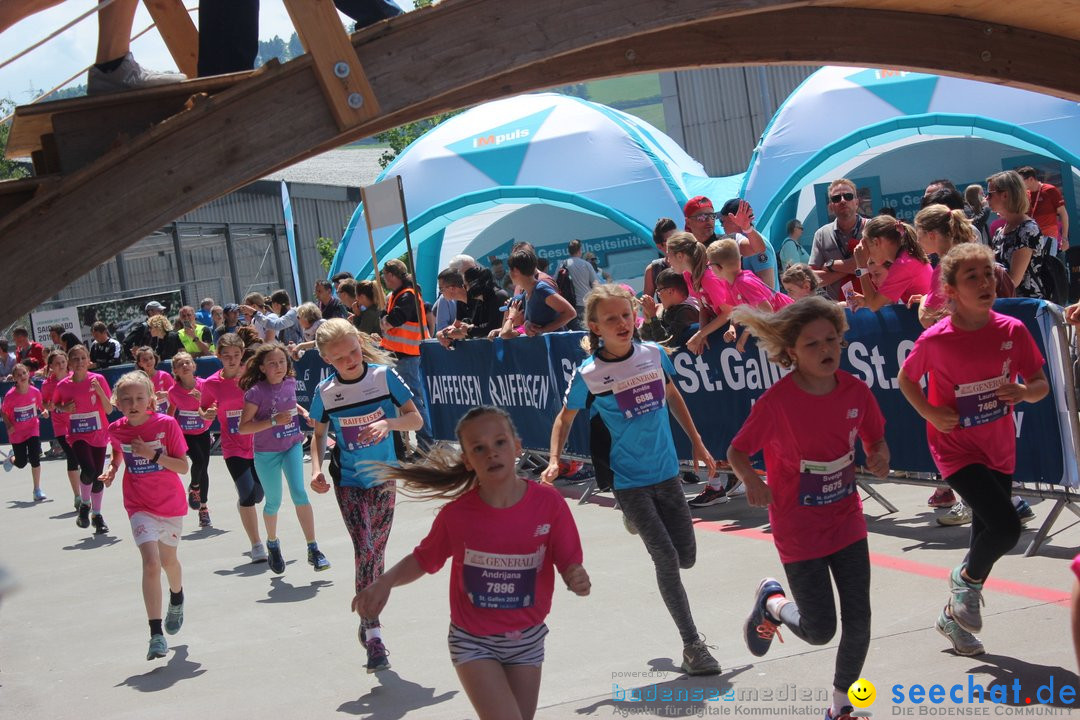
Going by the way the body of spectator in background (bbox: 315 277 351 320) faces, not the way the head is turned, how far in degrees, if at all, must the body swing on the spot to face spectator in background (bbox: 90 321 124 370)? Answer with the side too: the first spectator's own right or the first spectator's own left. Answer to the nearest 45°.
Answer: approximately 90° to the first spectator's own right

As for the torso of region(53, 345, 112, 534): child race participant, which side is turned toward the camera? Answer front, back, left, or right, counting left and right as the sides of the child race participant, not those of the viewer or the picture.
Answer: front

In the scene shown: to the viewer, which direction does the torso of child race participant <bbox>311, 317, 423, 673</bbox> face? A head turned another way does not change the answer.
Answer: toward the camera

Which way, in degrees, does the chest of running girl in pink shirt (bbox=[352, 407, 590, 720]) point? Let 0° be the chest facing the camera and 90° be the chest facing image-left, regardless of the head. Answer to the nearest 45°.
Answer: approximately 0°

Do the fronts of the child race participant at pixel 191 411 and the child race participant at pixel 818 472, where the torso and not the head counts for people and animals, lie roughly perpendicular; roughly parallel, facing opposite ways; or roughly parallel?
roughly parallel

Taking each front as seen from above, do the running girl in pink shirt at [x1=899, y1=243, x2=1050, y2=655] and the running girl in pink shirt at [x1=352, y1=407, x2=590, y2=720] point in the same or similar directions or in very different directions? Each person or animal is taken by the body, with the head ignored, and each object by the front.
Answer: same or similar directions

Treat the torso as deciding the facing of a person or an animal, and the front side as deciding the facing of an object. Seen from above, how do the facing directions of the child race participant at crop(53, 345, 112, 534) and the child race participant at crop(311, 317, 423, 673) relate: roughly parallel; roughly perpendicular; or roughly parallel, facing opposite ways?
roughly parallel

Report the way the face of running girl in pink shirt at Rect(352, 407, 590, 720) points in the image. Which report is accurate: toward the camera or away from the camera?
toward the camera

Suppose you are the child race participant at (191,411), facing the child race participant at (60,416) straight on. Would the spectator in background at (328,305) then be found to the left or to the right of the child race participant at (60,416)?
right

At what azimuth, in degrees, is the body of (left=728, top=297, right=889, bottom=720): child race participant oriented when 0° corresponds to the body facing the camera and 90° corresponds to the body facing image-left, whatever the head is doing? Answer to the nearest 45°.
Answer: approximately 315°

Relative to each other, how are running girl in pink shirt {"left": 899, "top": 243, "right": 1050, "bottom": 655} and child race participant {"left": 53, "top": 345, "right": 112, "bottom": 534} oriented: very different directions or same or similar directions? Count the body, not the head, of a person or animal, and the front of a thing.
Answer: same or similar directions

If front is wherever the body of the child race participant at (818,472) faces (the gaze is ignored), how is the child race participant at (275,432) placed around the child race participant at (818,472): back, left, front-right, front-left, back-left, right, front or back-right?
back

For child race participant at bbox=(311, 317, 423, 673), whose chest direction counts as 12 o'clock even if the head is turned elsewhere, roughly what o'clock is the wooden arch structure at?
The wooden arch structure is roughly at 12 o'clock from the child race participant.
